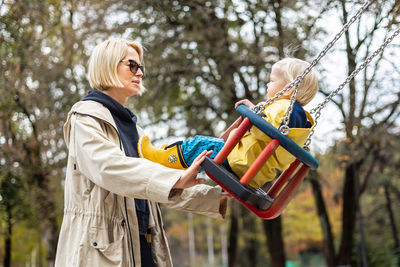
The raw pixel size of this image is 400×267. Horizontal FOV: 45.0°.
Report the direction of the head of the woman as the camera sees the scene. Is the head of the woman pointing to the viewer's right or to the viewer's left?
to the viewer's right

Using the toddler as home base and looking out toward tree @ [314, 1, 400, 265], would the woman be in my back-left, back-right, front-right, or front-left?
back-left

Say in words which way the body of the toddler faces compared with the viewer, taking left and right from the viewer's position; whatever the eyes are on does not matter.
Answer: facing to the left of the viewer

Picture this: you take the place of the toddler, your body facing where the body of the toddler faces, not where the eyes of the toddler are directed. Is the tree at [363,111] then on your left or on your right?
on your right

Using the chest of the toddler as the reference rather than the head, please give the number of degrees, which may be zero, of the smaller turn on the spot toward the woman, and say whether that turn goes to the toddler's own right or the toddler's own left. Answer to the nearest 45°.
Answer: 0° — they already face them

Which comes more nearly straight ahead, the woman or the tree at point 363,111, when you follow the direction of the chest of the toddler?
the woman

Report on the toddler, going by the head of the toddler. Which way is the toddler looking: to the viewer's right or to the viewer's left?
to the viewer's left
